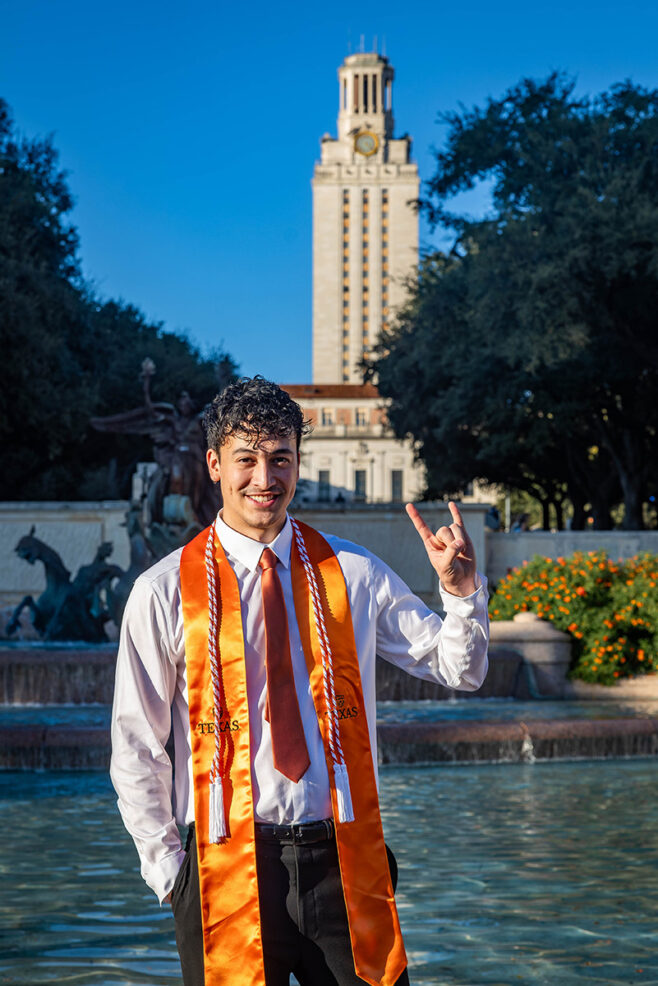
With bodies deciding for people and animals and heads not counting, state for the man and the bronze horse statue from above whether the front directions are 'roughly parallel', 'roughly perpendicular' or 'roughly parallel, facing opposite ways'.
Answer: roughly perpendicular

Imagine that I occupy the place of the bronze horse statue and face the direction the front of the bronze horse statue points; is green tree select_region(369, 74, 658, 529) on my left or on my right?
on my right

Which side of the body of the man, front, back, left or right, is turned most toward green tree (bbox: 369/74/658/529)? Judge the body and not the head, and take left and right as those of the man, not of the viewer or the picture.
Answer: back

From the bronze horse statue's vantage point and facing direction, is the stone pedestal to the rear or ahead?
to the rear

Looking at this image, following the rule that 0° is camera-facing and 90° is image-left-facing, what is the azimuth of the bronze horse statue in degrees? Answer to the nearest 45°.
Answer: approximately 90°

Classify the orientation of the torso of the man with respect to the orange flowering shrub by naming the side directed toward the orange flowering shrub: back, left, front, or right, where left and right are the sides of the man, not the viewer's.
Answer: back

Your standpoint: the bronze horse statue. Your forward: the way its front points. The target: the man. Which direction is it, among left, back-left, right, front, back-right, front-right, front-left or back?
left

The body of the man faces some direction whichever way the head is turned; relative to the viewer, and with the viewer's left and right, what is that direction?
facing the viewer

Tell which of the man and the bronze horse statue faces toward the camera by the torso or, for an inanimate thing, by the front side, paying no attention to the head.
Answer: the man

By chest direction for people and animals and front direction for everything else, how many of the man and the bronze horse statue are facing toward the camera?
1

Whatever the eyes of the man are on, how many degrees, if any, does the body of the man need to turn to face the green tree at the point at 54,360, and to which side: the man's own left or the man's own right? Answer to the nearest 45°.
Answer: approximately 180°

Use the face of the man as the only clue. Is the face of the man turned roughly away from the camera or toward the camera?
toward the camera

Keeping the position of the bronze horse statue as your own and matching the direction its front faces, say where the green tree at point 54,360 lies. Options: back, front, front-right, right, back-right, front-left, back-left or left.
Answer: right
